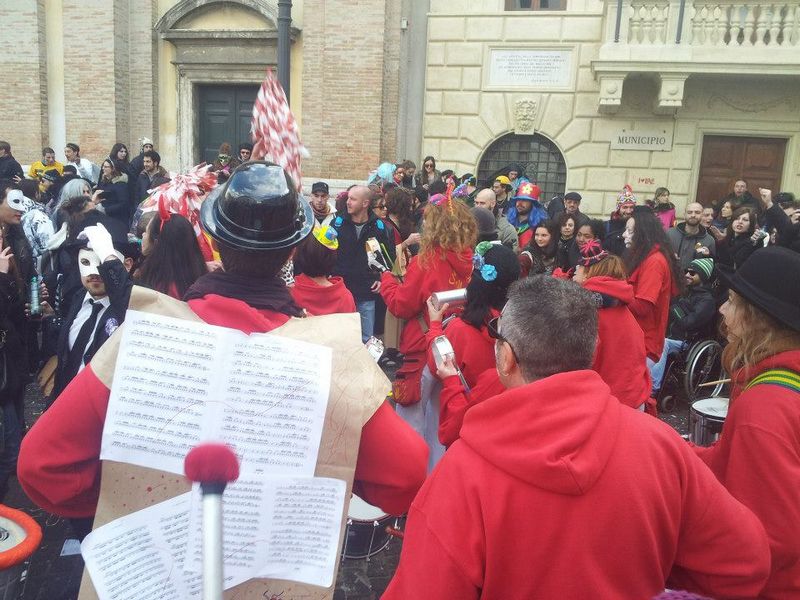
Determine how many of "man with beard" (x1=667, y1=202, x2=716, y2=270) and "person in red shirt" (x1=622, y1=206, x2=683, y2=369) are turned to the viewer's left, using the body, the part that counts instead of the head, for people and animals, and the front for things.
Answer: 1

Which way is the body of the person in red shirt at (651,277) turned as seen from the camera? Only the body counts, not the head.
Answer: to the viewer's left

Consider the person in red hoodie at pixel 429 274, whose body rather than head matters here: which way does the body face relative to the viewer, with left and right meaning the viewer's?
facing away from the viewer and to the left of the viewer

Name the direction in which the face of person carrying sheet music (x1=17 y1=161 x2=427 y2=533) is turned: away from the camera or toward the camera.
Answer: away from the camera

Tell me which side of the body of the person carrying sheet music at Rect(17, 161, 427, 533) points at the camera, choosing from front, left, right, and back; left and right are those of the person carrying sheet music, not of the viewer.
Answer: back

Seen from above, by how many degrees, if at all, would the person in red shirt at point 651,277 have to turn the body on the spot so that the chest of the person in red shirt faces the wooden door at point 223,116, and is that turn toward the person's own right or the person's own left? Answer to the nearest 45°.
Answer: approximately 45° to the person's own right

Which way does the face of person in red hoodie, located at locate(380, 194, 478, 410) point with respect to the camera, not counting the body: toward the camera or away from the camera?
away from the camera

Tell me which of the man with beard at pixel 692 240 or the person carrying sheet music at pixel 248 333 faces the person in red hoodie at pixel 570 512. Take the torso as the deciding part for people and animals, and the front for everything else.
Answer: the man with beard

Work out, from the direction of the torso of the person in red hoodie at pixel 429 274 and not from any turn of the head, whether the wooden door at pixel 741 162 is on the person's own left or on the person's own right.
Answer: on the person's own right

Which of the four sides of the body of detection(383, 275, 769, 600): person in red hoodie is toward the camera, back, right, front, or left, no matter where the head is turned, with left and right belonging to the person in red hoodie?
back

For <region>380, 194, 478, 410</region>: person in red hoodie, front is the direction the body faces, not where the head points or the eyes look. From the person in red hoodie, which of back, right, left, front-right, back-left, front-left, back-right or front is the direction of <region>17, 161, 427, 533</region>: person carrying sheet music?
back-left

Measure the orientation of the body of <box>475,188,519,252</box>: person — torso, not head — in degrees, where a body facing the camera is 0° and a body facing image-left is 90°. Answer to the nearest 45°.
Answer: approximately 45°

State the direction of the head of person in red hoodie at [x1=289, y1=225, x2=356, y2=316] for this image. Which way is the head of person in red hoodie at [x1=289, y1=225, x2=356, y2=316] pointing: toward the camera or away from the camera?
away from the camera

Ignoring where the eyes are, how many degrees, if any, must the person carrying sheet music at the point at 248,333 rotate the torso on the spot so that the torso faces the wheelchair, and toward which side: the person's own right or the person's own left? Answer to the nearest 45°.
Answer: approximately 45° to the person's own right
